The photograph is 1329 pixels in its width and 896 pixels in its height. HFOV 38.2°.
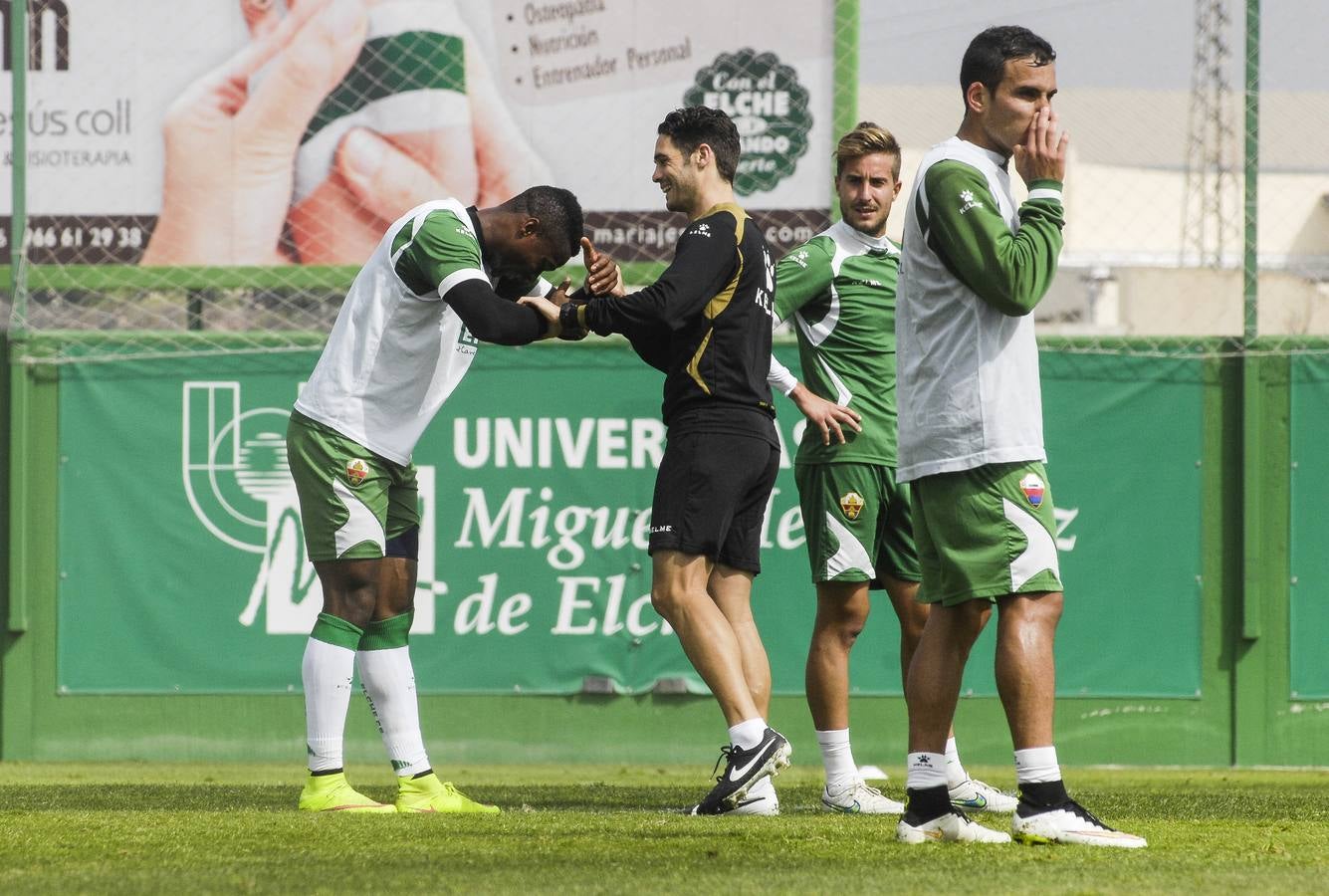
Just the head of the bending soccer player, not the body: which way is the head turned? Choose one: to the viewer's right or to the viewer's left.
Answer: to the viewer's right

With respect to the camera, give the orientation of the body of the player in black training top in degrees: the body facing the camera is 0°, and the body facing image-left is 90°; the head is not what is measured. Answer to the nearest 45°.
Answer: approximately 90°

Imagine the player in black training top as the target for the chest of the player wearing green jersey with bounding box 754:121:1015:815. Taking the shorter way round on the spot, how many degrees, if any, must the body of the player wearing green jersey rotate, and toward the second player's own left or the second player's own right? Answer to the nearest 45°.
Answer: approximately 90° to the second player's own right

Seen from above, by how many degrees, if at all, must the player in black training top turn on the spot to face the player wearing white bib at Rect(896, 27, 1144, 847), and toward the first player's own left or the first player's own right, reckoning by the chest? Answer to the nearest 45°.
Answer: approximately 135° to the first player's own left

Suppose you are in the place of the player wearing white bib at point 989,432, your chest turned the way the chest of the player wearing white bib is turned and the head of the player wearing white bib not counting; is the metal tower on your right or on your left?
on your left

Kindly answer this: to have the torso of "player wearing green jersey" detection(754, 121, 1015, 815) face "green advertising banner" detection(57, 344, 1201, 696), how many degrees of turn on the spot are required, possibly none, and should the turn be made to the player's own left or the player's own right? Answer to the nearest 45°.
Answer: approximately 180°
